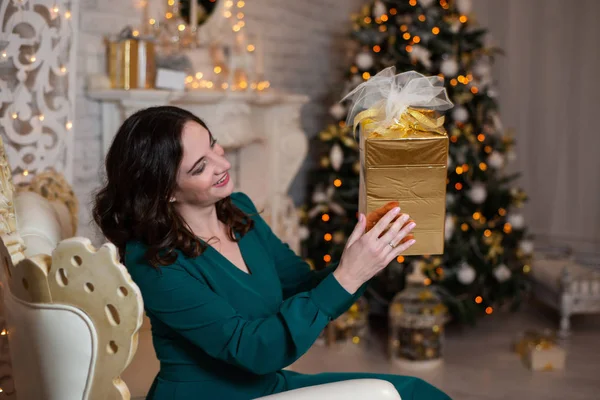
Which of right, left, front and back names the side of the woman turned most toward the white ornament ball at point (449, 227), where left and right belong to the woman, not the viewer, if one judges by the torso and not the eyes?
left

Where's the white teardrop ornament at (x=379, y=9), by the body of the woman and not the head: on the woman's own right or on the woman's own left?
on the woman's own left

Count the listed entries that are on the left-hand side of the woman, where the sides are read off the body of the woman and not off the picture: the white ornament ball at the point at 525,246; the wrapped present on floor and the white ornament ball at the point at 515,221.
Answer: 3

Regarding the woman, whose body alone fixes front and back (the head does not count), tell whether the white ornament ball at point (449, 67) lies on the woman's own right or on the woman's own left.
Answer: on the woman's own left

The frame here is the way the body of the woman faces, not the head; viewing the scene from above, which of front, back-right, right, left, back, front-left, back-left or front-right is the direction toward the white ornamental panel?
back

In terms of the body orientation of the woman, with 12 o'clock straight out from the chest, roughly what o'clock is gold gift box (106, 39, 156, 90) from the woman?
The gold gift box is roughly at 7 o'clock from the woman.

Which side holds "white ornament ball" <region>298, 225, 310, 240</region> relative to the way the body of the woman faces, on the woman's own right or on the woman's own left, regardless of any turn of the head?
on the woman's own left

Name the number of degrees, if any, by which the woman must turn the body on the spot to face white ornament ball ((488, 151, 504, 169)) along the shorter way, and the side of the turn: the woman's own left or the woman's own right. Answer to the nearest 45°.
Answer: approximately 90° to the woman's own left

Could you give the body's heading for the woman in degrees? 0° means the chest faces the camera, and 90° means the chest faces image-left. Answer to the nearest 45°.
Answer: approximately 315°
